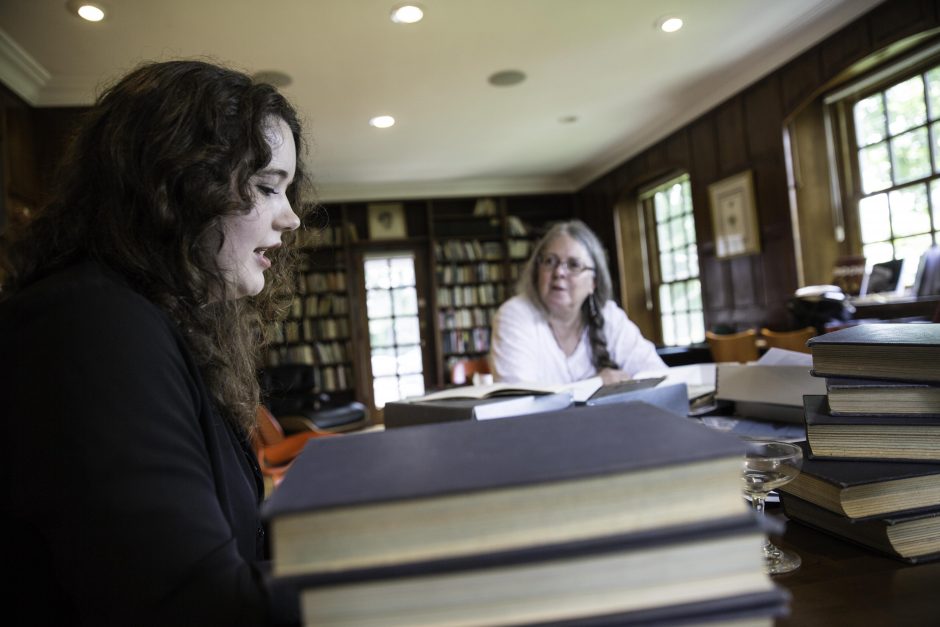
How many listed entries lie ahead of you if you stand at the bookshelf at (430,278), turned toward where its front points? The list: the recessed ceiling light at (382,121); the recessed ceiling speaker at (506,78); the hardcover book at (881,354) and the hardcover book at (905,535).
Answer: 4

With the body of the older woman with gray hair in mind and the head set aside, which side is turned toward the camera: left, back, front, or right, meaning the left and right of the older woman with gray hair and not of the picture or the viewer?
front

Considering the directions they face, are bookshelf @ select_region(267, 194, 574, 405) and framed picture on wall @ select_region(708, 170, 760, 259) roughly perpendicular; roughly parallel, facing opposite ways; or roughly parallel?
roughly perpendicular

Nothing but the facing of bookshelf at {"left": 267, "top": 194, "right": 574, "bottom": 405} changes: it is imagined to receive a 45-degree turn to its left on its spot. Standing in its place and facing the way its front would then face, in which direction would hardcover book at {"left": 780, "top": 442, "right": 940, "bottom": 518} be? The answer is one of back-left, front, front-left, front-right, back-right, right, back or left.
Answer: front-right

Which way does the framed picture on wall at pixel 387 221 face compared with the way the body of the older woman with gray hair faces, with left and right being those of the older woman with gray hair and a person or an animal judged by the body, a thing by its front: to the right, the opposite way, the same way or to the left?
the same way

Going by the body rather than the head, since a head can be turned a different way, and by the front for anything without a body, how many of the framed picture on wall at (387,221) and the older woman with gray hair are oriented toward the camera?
2

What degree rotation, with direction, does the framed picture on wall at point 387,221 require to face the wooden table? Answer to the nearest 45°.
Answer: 0° — it already faces it

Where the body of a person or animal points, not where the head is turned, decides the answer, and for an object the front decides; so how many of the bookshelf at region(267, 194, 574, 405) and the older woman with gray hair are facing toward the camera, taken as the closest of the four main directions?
2

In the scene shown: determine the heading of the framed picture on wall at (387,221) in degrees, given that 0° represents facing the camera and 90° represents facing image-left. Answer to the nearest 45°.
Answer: approximately 0°

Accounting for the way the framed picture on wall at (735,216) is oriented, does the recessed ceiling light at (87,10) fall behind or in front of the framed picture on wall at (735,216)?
in front

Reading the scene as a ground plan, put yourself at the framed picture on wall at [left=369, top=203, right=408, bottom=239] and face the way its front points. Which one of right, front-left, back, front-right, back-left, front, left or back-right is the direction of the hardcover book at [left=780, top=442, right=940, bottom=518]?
front

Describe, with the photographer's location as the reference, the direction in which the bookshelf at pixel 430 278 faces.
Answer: facing the viewer

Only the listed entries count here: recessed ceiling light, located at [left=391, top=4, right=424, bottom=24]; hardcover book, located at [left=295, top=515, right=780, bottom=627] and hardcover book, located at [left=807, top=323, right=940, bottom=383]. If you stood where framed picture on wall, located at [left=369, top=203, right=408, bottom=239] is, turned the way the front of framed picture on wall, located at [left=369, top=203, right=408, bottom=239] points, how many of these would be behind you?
0

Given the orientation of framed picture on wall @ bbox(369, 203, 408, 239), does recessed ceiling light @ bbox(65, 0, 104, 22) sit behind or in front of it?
in front

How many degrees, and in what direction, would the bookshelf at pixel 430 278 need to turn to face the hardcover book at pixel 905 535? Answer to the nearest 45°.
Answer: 0° — it already faces it

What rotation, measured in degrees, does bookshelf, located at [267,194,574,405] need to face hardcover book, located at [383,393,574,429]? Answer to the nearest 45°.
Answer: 0° — it already faces it

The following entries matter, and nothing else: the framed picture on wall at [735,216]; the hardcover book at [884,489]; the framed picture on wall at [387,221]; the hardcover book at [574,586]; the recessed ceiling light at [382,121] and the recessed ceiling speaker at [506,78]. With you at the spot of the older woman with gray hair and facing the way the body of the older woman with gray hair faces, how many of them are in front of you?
2

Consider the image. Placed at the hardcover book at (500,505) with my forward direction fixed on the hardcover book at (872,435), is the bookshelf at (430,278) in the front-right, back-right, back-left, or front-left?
front-left

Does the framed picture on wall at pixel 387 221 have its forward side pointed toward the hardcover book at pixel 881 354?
yes
